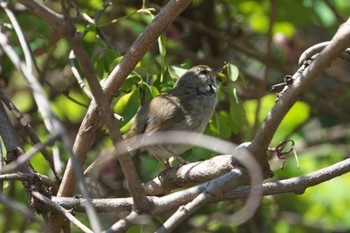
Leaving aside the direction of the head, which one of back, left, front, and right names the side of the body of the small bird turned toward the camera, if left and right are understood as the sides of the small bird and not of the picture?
right
